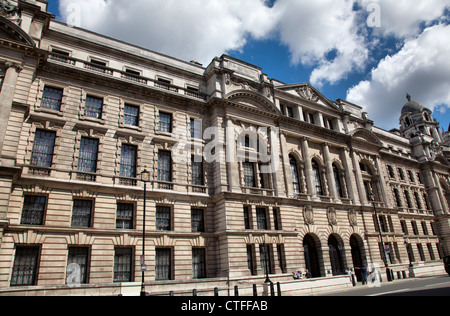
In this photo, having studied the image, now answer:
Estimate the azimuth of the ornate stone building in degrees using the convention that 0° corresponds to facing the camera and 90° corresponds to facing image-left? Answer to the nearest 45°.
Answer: approximately 315°
